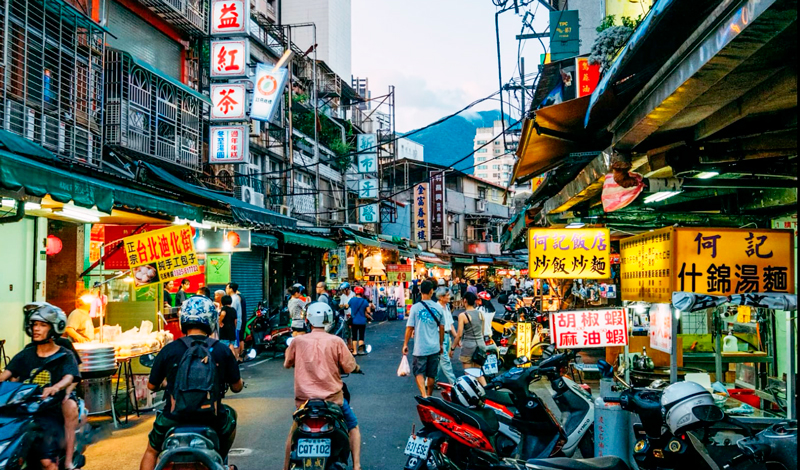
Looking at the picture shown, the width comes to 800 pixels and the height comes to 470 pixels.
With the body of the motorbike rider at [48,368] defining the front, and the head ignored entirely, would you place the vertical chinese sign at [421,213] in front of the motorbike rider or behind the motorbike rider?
behind

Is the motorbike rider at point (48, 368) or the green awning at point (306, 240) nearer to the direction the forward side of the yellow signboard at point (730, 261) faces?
the motorbike rider

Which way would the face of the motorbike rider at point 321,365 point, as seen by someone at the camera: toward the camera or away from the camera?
away from the camera

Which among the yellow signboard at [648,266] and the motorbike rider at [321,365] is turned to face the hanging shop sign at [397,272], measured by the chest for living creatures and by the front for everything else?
the motorbike rider
